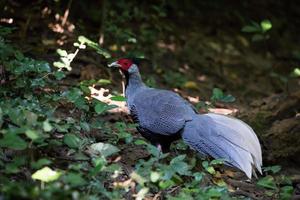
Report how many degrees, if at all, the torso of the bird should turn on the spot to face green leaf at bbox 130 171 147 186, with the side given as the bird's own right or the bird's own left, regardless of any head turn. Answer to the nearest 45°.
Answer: approximately 90° to the bird's own left

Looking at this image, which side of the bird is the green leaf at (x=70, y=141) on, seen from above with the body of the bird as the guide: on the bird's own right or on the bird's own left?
on the bird's own left

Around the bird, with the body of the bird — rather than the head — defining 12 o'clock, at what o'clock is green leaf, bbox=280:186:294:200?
The green leaf is roughly at 7 o'clock from the bird.

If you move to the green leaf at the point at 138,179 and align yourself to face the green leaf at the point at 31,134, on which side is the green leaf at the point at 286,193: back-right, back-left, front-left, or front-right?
back-right

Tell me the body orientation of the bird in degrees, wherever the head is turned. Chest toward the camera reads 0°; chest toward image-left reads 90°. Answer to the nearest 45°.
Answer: approximately 90°

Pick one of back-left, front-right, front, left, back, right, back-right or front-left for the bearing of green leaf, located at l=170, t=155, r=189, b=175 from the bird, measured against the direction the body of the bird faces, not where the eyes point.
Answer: left

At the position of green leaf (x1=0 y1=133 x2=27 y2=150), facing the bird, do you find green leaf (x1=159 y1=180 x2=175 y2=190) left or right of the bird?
right

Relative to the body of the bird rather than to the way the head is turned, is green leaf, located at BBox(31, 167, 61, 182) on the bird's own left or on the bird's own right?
on the bird's own left

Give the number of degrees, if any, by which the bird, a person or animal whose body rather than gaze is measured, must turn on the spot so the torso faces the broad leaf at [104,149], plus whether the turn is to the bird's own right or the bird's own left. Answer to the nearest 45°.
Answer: approximately 45° to the bird's own left

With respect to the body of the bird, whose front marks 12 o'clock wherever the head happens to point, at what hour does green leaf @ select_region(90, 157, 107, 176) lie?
The green leaf is roughly at 10 o'clock from the bird.

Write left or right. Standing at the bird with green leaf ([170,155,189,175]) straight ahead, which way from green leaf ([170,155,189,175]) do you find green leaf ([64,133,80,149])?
right
